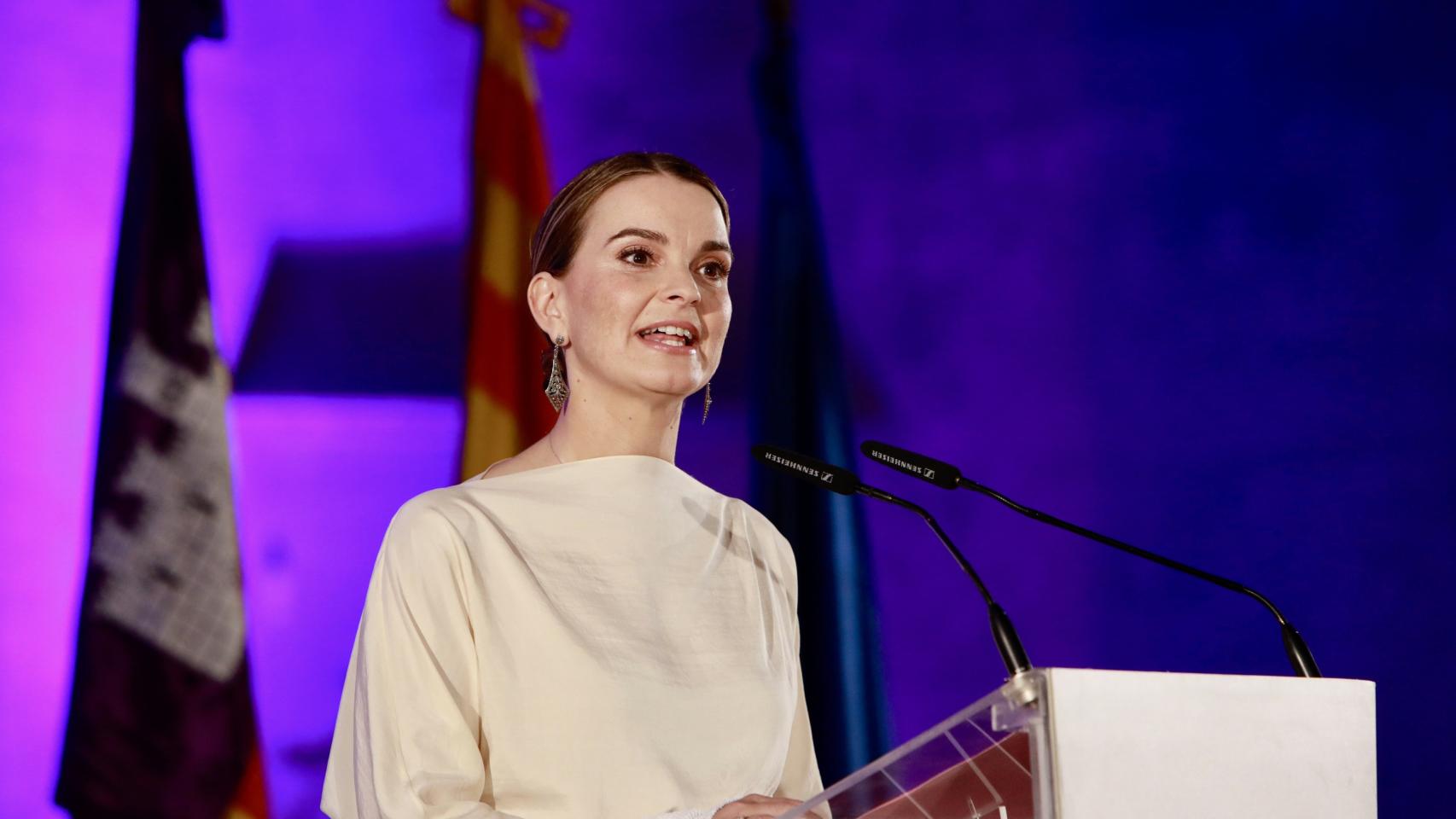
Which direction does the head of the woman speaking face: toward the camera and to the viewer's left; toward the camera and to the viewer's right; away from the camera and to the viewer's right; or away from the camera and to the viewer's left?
toward the camera and to the viewer's right

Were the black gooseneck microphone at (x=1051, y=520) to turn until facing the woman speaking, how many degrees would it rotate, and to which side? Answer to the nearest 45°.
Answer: approximately 45° to its right

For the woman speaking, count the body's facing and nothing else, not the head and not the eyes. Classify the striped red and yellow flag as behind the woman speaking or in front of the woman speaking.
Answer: behind

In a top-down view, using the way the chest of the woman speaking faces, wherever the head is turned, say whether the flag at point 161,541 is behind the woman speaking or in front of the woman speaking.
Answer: behind

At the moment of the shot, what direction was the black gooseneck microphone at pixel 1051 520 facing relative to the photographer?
facing to the left of the viewer

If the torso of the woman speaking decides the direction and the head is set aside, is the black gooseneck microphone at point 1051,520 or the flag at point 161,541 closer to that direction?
the black gooseneck microphone

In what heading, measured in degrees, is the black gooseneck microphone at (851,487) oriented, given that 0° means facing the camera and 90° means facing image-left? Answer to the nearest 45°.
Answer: approximately 90°
